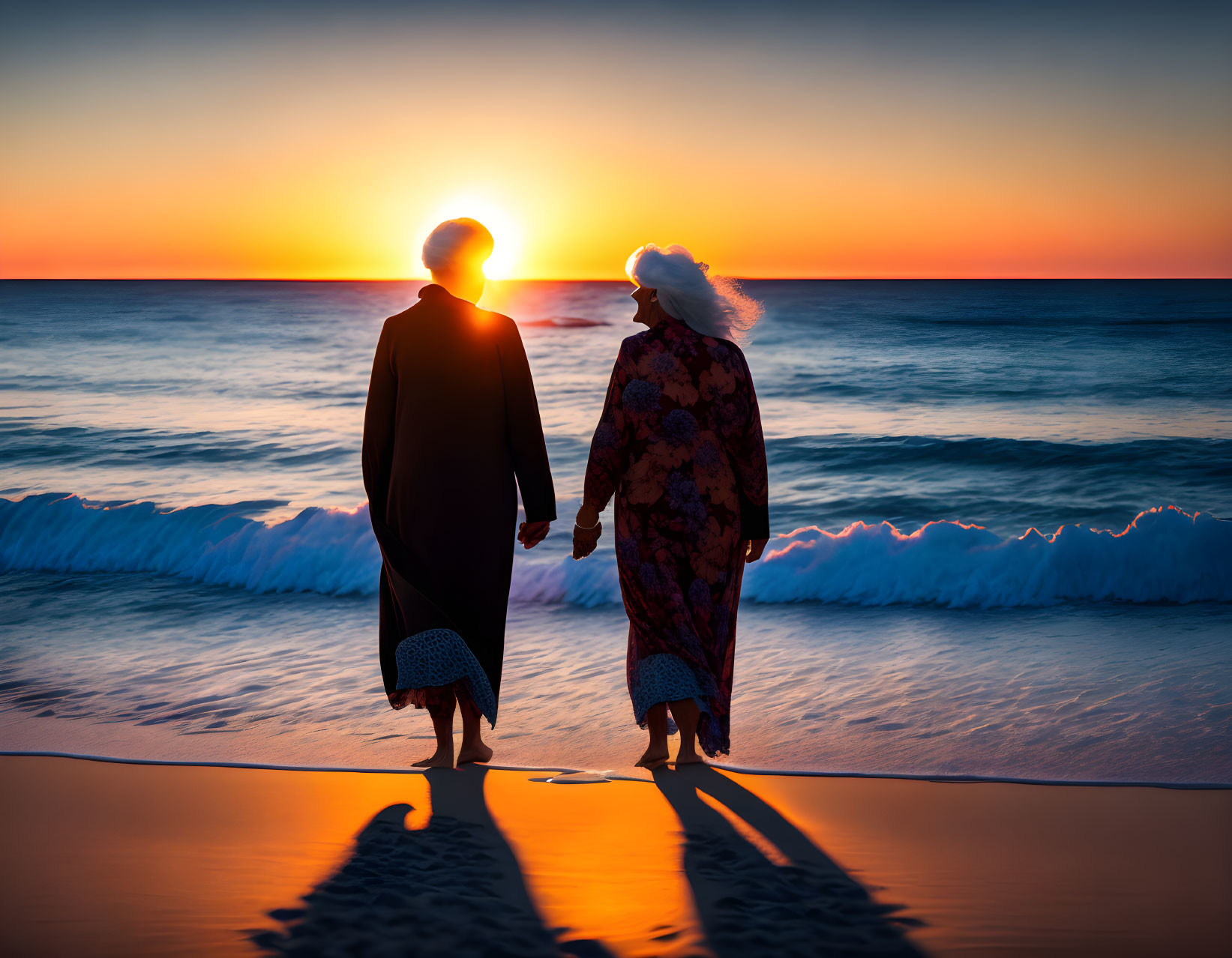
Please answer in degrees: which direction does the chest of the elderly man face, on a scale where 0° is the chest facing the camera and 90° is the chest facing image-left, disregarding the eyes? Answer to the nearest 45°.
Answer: approximately 180°

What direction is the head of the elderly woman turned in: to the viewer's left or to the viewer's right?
to the viewer's left
